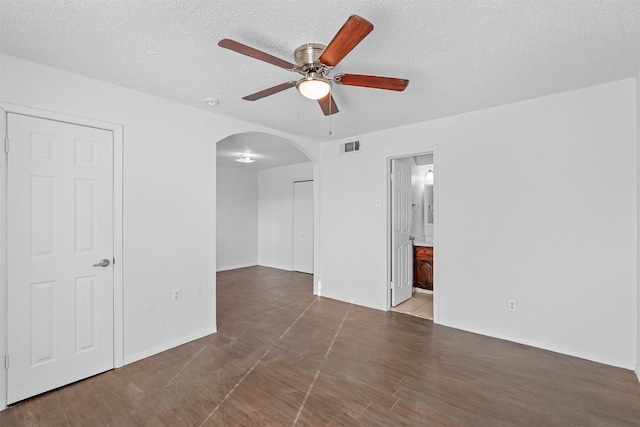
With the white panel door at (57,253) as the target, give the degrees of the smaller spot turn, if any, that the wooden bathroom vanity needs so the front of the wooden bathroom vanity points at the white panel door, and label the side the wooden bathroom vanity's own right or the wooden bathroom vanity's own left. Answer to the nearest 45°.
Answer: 0° — it already faces it

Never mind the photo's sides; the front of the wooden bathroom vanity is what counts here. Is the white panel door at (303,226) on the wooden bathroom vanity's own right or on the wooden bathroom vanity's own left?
on the wooden bathroom vanity's own right

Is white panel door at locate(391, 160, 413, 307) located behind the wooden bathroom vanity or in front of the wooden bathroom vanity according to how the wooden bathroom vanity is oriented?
in front

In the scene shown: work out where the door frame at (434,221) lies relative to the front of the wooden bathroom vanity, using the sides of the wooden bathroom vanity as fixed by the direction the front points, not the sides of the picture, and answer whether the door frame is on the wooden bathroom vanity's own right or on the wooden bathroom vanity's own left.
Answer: on the wooden bathroom vanity's own left
